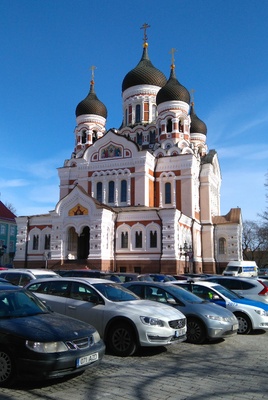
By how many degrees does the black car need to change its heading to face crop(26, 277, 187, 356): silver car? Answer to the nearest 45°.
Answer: approximately 90° to its left

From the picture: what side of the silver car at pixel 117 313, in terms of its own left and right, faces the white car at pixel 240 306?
left

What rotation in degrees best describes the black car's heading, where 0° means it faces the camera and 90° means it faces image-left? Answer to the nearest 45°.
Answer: approximately 315°

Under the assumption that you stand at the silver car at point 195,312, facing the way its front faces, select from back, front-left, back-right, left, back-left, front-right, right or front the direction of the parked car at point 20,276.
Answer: back

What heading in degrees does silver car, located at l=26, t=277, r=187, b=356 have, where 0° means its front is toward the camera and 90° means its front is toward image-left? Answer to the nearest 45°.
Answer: approximately 315°

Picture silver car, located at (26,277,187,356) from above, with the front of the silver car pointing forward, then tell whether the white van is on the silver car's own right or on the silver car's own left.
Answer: on the silver car's own left

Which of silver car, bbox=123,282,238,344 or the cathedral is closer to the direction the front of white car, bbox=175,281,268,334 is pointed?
the silver car
